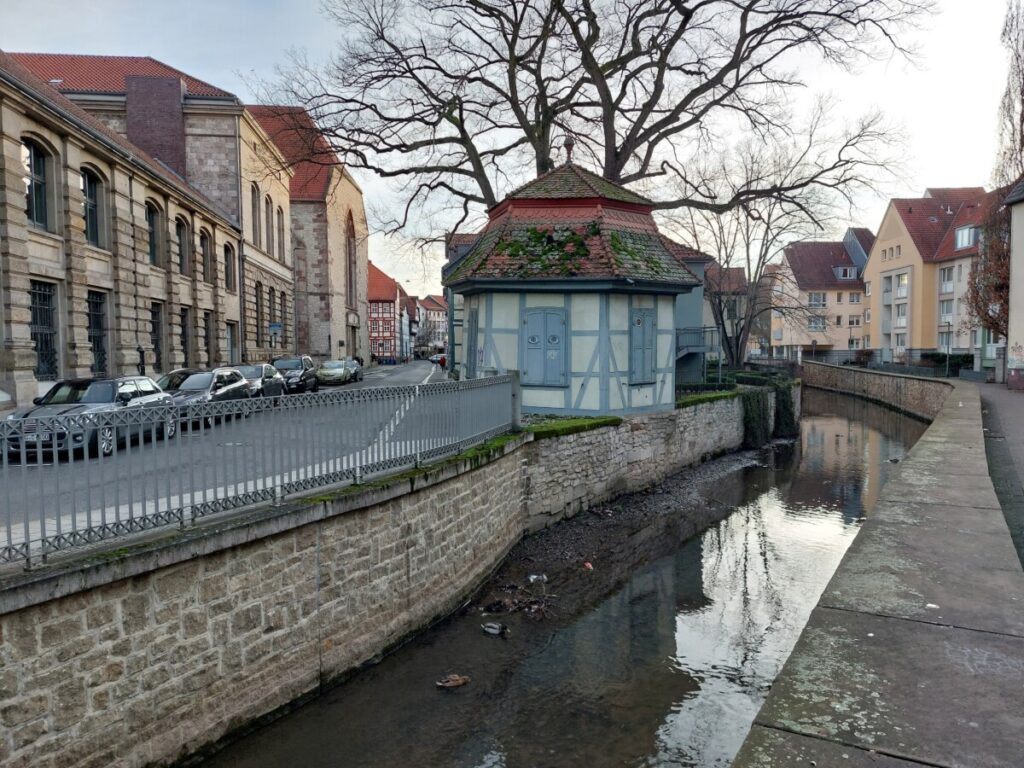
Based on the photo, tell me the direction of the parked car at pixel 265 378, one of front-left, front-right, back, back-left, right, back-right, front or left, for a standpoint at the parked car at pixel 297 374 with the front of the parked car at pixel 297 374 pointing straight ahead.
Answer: front-left

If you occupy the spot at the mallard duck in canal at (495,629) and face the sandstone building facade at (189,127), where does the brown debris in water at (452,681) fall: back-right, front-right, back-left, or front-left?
back-left

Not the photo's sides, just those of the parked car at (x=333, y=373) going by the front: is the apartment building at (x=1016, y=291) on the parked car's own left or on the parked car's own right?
on the parked car's own left

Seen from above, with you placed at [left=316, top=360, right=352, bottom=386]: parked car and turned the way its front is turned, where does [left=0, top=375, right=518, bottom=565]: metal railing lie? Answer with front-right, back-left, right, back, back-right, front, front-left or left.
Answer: front-left

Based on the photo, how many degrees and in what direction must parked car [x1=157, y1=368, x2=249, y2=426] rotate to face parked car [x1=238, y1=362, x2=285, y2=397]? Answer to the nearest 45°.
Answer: approximately 135° to its right

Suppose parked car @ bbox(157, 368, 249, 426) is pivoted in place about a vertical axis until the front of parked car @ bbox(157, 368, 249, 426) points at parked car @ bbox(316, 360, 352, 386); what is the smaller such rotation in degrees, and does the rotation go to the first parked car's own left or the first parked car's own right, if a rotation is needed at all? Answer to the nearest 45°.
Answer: approximately 135° to the first parked car's own right

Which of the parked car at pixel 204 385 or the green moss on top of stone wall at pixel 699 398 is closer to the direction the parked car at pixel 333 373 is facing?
the parked car

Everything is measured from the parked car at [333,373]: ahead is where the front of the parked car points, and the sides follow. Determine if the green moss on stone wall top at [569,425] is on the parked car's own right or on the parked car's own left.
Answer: on the parked car's own left

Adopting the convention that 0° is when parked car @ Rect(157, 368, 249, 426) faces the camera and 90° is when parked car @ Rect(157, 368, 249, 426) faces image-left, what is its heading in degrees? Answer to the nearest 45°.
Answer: approximately 45°

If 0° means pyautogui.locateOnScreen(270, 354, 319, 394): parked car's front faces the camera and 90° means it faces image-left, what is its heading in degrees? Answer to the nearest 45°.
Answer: approximately 45°
